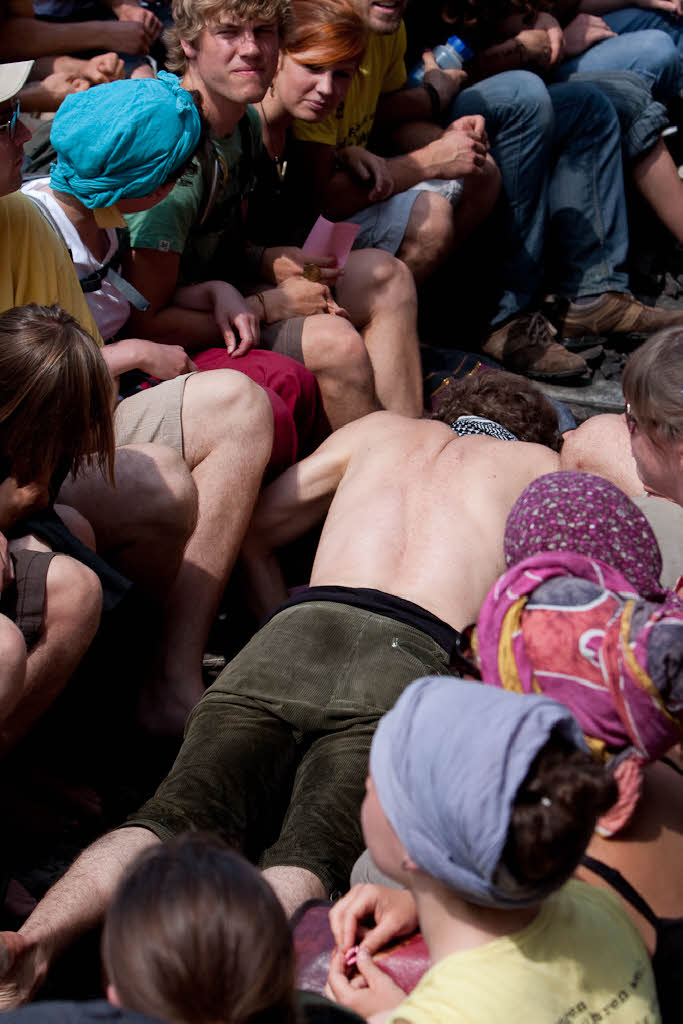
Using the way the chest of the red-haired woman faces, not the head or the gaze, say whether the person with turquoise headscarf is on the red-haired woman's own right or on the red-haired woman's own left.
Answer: on the red-haired woman's own right

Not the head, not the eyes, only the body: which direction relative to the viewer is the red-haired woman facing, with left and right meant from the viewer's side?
facing the viewer and to the right of the viewer

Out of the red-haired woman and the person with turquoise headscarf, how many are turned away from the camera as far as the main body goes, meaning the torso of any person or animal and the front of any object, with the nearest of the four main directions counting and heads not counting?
0

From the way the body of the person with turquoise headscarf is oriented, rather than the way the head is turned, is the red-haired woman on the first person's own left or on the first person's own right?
on the first person's own left
